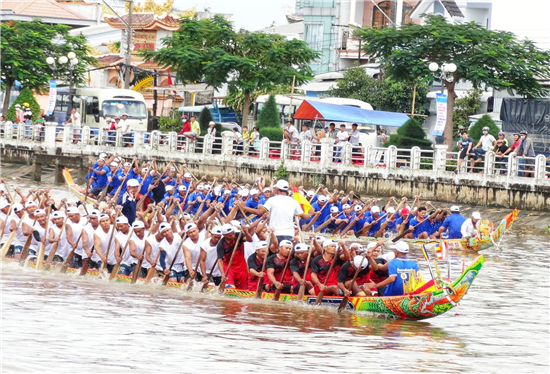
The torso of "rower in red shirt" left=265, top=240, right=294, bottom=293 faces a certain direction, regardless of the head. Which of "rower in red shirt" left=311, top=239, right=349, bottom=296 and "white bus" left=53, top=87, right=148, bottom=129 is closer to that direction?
the rower in red shirt

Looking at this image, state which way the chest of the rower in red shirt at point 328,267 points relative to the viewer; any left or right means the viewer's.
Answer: facing the viewer and to the right of the viewer

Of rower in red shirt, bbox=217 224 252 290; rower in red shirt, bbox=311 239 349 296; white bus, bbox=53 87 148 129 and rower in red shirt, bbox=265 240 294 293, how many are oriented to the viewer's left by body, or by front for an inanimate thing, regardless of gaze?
0

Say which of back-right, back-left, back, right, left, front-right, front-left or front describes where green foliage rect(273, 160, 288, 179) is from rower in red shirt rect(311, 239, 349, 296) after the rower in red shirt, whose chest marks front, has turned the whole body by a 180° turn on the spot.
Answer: front-right

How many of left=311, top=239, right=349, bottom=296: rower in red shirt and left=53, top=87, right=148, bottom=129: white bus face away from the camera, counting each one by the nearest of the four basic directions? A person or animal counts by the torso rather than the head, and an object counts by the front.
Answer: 0

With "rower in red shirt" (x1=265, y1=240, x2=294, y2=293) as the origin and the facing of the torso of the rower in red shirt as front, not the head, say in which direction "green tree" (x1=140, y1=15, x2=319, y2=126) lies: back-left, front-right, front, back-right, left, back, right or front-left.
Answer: back-left

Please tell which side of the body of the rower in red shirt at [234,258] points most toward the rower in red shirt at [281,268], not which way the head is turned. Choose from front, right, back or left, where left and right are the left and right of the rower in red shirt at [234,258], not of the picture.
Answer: front

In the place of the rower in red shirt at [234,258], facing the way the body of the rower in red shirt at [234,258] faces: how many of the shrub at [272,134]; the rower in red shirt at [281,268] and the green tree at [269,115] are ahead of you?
1

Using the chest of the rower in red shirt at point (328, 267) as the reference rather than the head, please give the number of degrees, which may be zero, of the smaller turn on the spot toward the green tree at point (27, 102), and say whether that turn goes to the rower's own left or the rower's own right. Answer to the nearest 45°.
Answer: approximately 180°

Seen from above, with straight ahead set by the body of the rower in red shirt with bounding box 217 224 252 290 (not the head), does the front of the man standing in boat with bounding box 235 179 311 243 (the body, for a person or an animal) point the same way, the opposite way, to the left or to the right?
the opposite way

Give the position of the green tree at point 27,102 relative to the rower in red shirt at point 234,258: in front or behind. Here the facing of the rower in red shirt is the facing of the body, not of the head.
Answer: behind

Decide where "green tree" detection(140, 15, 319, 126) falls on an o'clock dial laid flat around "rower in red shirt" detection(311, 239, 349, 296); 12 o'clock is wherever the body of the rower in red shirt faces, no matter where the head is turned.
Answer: The green tree is roughly at 7 o'clock from the rower in red shirt.
